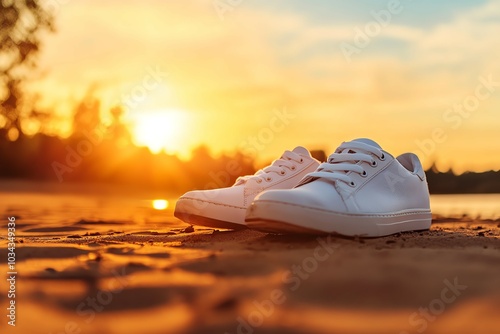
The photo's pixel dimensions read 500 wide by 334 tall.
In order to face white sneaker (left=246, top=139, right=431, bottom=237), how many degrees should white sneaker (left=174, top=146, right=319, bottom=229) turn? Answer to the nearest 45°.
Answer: approximately 135° to its left

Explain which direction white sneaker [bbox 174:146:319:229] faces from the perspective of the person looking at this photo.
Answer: facing to the left of the viewer

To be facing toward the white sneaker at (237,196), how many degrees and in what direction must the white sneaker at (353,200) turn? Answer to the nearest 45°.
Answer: approximately 90° to its right

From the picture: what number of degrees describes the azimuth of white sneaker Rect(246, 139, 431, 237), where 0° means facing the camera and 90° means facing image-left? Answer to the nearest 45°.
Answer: approximately 45°
